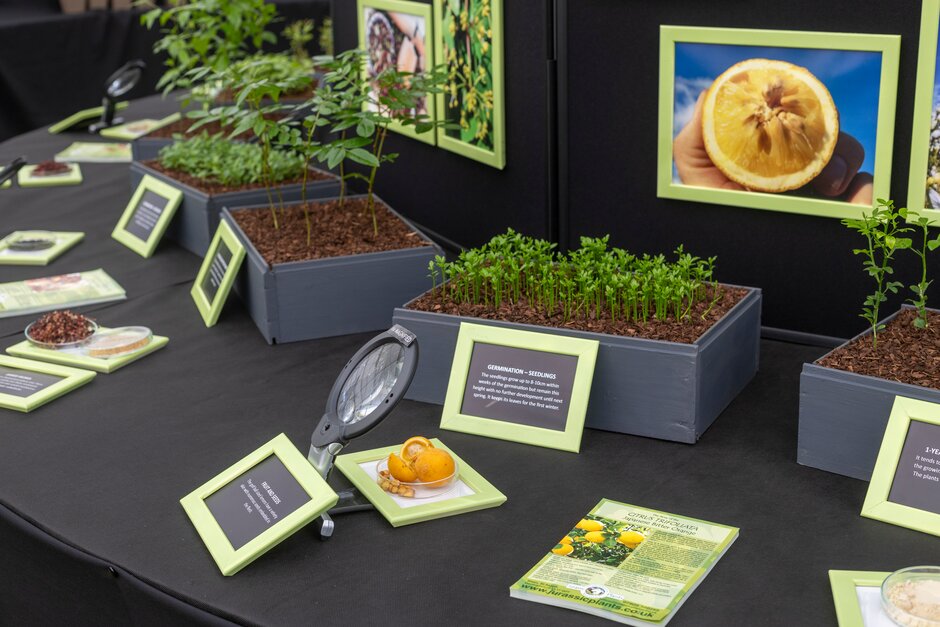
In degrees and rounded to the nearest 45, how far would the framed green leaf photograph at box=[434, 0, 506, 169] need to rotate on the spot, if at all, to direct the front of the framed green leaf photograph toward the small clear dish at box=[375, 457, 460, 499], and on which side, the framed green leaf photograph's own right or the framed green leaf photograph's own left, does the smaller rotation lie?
approximately 45° to the framed green leaf photograph's own left

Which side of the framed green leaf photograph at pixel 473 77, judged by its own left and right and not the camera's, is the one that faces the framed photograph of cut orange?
left

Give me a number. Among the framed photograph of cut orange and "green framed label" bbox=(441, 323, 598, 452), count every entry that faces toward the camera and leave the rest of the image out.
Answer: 2

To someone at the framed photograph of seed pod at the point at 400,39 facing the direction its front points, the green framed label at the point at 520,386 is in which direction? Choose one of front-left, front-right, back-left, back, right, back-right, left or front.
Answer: front-left

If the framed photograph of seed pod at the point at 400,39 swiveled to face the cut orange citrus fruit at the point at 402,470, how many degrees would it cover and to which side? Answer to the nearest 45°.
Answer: approximately 45° to its left

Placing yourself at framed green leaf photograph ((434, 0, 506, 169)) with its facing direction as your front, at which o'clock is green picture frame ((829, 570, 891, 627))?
The green picture frame is roughly at 10 o'clock from the framed green leaf photograph.

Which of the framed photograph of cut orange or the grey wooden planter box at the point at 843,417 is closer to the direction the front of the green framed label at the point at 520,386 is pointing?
the grey wooden planter box

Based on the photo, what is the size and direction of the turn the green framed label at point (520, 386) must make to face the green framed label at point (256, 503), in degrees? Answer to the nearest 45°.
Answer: approximately 45° to its right

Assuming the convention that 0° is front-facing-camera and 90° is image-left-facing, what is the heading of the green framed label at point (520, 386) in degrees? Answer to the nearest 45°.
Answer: approximately 0°

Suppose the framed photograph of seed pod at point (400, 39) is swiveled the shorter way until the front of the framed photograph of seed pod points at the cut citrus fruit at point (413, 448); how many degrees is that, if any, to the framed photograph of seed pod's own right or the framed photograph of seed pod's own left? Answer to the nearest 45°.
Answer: approximately 45° to the framed photograph of seed pod's own left
